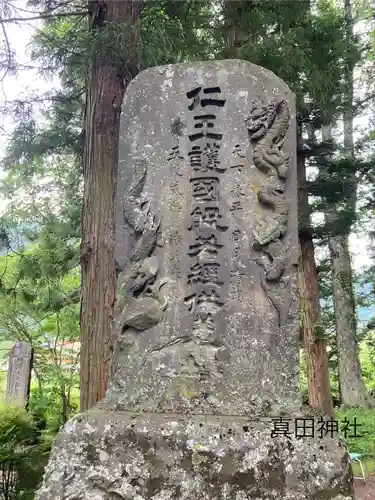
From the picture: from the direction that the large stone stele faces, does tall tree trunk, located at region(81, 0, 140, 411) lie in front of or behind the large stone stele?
behind

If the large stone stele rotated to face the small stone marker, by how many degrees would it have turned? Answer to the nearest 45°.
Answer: approximately 135° to its right

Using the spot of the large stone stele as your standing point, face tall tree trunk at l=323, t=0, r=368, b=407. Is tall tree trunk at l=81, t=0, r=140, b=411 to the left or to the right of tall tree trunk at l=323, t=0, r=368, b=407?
left

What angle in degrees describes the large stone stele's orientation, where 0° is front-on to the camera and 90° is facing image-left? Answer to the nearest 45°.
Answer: approximately 0°

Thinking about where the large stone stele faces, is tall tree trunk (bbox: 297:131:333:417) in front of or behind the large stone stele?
behind

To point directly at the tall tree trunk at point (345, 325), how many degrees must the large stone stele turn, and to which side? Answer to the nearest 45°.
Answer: approximately 180°

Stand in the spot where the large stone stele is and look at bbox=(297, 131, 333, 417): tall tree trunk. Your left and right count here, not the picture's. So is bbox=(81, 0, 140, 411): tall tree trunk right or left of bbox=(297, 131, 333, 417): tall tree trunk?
left
